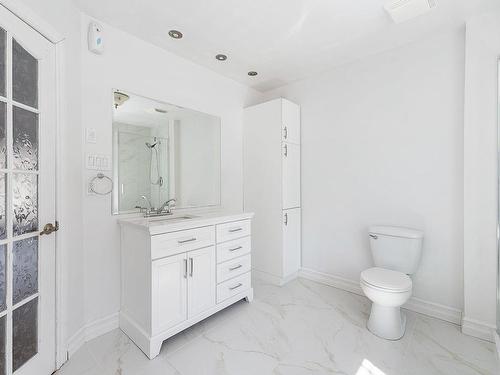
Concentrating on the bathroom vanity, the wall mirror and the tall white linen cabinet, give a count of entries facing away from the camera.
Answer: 0

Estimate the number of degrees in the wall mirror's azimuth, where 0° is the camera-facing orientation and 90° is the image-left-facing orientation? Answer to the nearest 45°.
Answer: approximately 315°

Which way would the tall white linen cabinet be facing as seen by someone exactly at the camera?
facing the viewer and to the right of the viewer

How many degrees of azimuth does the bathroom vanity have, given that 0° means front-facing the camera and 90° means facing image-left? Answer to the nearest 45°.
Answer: approximately 315°

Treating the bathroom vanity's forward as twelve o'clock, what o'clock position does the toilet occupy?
The toilet is roughly at 11 o'clock from the bathroom vanity.

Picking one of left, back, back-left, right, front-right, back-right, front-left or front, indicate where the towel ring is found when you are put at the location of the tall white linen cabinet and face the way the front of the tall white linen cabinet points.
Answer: right

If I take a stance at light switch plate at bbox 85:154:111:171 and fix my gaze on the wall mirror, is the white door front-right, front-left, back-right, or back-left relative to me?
back-right

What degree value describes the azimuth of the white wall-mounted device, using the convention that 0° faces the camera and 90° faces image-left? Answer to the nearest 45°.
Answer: approximately 315°

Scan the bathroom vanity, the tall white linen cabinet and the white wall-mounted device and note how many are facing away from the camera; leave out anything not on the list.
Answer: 0
